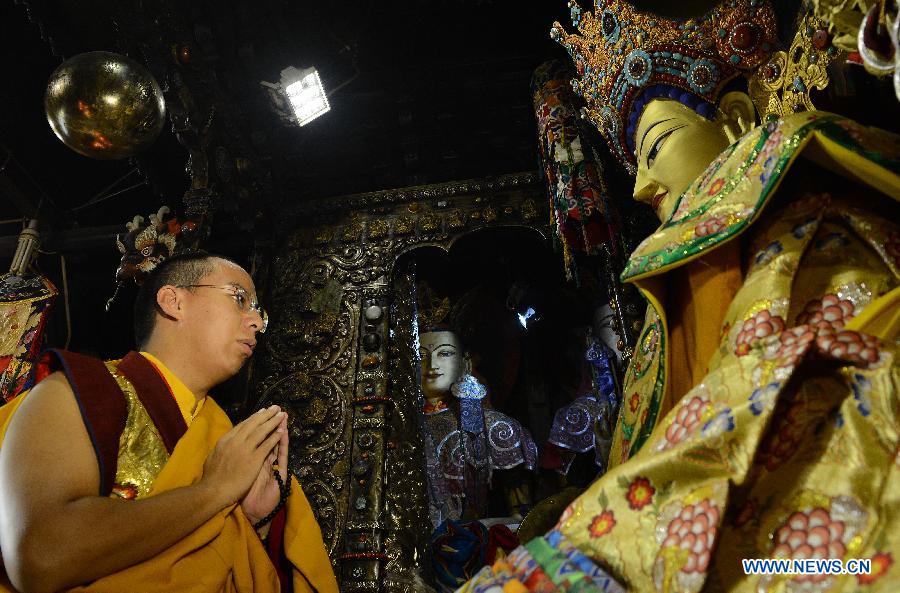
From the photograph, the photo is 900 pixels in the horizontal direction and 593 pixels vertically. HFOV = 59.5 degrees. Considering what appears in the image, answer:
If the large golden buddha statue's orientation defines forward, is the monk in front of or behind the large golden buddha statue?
in front

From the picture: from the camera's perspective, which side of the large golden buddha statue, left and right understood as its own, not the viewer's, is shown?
left

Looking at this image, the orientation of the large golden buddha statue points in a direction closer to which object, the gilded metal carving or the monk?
the monk

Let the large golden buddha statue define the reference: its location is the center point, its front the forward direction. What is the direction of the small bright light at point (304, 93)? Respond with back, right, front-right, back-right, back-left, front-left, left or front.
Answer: front-right

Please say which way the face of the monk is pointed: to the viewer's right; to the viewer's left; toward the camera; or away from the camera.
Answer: to the viewer's right

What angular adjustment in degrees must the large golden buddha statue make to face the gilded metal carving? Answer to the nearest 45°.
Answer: approximately 45° to its right
